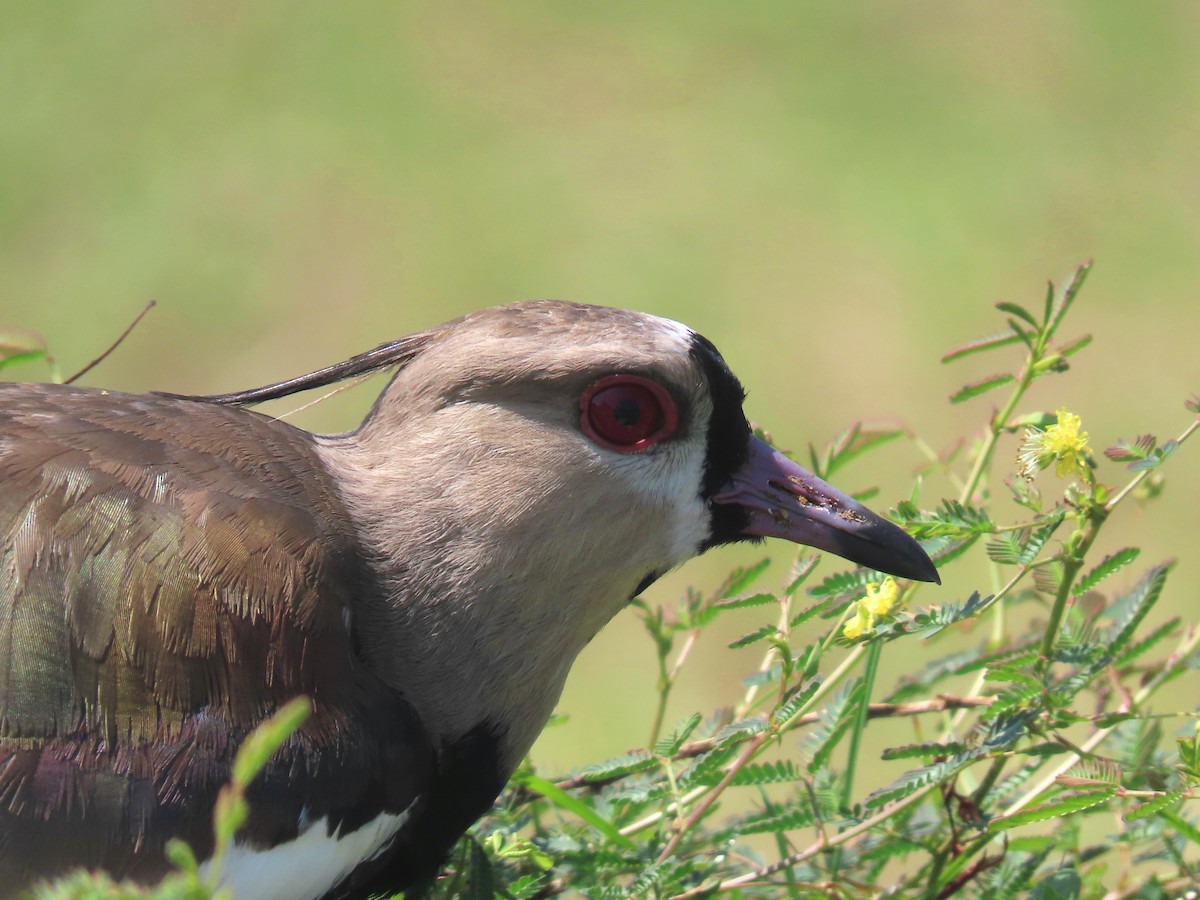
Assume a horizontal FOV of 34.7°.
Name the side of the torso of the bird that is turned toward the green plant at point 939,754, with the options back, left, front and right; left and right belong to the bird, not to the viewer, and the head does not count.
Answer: front

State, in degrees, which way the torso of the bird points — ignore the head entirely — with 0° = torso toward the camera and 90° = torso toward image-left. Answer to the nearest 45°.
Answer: approximately 270°
